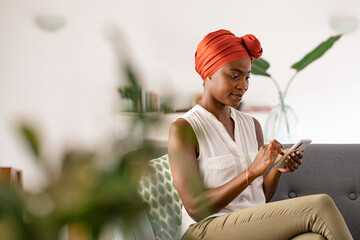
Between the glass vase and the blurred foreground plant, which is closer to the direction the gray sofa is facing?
the blurred foreground plant

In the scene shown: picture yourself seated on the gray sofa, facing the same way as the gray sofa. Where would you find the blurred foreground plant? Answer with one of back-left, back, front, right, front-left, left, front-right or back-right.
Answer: front

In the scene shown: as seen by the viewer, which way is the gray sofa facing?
toward the camera

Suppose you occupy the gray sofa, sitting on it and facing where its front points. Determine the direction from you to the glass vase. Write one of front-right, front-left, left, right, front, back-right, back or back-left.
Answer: back

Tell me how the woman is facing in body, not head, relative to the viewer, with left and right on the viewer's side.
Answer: facing the viewer and to the right of the viewer

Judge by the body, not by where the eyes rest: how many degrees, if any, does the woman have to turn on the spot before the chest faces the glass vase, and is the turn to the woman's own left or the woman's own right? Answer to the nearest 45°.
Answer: approximately 135° to the woman's own left
